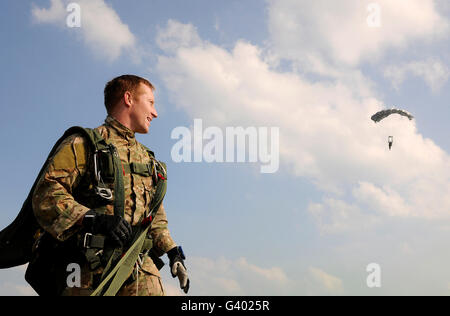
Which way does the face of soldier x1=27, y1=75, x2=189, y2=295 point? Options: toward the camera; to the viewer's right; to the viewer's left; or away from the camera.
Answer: to the viewer's right

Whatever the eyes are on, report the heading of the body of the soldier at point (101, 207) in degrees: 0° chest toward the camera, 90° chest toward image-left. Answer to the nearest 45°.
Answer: approximately 315°

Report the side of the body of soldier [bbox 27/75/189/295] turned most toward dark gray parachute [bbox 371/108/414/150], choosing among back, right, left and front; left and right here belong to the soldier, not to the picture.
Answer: left
